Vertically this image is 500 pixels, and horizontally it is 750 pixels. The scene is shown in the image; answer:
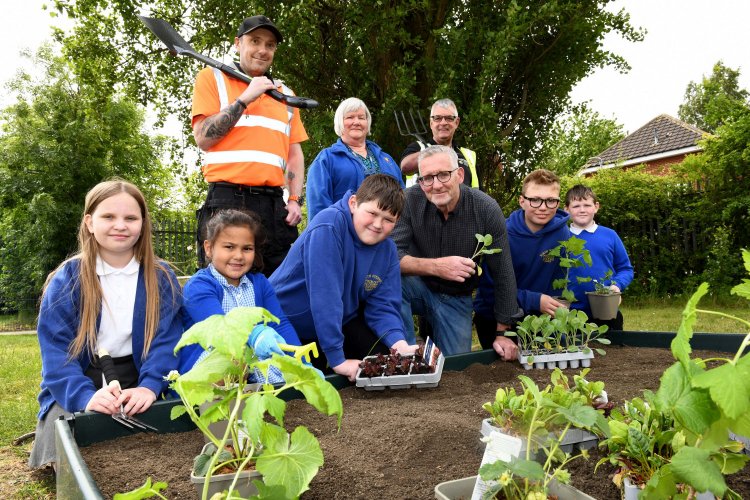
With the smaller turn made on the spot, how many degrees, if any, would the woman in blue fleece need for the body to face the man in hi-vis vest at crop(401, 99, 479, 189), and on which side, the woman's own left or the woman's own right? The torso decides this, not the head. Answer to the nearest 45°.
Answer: approximately 90° to the woman's own left

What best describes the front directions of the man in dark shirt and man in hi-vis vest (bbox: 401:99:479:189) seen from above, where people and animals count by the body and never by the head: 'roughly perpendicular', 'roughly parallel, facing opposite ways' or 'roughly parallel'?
roughly parallel

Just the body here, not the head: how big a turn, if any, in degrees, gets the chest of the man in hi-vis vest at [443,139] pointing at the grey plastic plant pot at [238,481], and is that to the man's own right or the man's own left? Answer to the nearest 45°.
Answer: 0° — they already face it

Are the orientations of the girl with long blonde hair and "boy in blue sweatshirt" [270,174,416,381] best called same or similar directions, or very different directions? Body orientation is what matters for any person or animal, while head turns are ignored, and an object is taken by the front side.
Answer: same or similar directions

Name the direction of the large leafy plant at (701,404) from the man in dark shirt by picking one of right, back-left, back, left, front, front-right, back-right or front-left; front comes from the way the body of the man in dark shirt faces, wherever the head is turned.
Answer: front

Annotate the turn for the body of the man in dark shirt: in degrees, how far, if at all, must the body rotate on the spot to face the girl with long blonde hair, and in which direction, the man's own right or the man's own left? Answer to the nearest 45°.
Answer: approximately 45° to the man's own right

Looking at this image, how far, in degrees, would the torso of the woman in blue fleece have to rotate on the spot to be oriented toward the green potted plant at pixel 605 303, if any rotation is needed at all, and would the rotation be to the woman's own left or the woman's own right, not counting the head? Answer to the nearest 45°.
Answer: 0° — they already face it

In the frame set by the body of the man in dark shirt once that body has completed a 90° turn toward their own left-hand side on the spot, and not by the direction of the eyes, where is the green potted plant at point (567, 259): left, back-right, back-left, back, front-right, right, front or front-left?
front

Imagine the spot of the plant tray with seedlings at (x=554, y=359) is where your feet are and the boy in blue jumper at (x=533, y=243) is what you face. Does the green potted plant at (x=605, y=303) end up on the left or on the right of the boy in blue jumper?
right

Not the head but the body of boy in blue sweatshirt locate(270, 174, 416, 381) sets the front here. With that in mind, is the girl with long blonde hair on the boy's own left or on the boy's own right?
on the boy's own right

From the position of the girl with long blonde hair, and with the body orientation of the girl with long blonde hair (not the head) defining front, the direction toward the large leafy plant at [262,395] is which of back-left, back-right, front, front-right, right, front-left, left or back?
front

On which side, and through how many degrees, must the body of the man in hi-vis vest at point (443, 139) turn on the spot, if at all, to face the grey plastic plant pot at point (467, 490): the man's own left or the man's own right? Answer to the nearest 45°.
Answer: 0° — they already face it

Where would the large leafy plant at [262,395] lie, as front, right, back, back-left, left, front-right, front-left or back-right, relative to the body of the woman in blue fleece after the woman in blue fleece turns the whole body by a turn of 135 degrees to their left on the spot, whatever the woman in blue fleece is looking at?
back

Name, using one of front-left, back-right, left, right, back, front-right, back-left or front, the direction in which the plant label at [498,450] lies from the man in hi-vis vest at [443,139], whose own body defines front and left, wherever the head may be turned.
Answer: front

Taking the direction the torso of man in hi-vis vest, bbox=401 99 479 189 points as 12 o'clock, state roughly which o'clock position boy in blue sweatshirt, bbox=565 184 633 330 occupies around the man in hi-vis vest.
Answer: The boy in blue sweatshirt is roughly at 9 o'clock from the man in hi-vis vest.

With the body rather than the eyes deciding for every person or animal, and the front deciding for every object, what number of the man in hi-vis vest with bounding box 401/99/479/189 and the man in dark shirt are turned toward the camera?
2

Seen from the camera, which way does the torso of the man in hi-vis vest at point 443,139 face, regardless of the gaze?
toward the camera

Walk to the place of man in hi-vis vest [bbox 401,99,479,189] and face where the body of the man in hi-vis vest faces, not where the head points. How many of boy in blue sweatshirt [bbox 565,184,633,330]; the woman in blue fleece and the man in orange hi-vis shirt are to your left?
1

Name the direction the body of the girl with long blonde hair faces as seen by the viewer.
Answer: toward the camera
